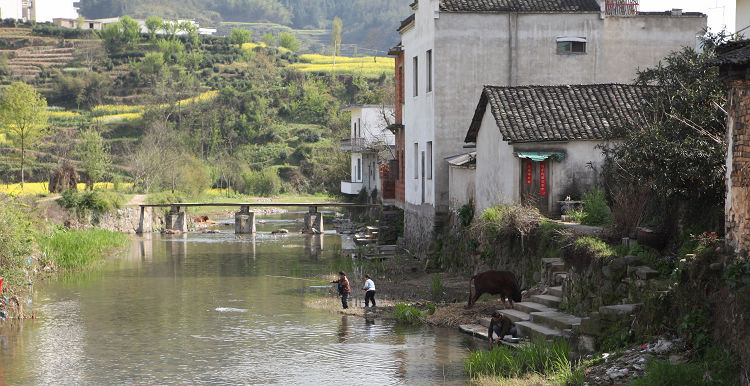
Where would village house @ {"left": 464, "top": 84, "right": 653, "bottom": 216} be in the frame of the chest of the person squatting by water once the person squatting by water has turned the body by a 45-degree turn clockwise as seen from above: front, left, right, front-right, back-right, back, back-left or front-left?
right

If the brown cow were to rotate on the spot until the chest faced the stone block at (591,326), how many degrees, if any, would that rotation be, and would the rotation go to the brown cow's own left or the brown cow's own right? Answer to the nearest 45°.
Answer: approximately 90° to the brown cow's own right

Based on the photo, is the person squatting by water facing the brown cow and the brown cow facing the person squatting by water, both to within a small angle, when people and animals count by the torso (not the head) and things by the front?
no

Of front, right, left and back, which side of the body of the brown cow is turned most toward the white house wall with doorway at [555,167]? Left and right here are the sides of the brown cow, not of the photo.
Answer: left

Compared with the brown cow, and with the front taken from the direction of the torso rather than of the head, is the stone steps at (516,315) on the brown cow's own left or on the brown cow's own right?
on the brown cow's own right

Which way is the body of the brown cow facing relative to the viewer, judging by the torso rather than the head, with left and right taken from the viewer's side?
facing to the right of the viewer

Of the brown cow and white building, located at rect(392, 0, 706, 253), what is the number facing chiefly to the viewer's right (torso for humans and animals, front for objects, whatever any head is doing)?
1

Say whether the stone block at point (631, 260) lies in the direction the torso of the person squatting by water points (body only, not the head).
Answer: no

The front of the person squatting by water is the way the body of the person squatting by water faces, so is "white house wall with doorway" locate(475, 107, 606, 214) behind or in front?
behind

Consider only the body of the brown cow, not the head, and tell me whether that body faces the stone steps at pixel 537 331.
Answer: no

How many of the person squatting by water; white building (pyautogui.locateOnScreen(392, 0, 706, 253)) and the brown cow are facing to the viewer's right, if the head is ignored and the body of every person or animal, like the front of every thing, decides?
1

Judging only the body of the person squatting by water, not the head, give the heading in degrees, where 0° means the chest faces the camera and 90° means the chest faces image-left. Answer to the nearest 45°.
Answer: approximately 45°

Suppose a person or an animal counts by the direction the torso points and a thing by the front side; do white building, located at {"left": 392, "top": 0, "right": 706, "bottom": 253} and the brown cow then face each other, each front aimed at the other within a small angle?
no

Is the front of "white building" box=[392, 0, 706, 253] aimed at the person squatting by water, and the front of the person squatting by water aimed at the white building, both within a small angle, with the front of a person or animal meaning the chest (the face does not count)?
no
